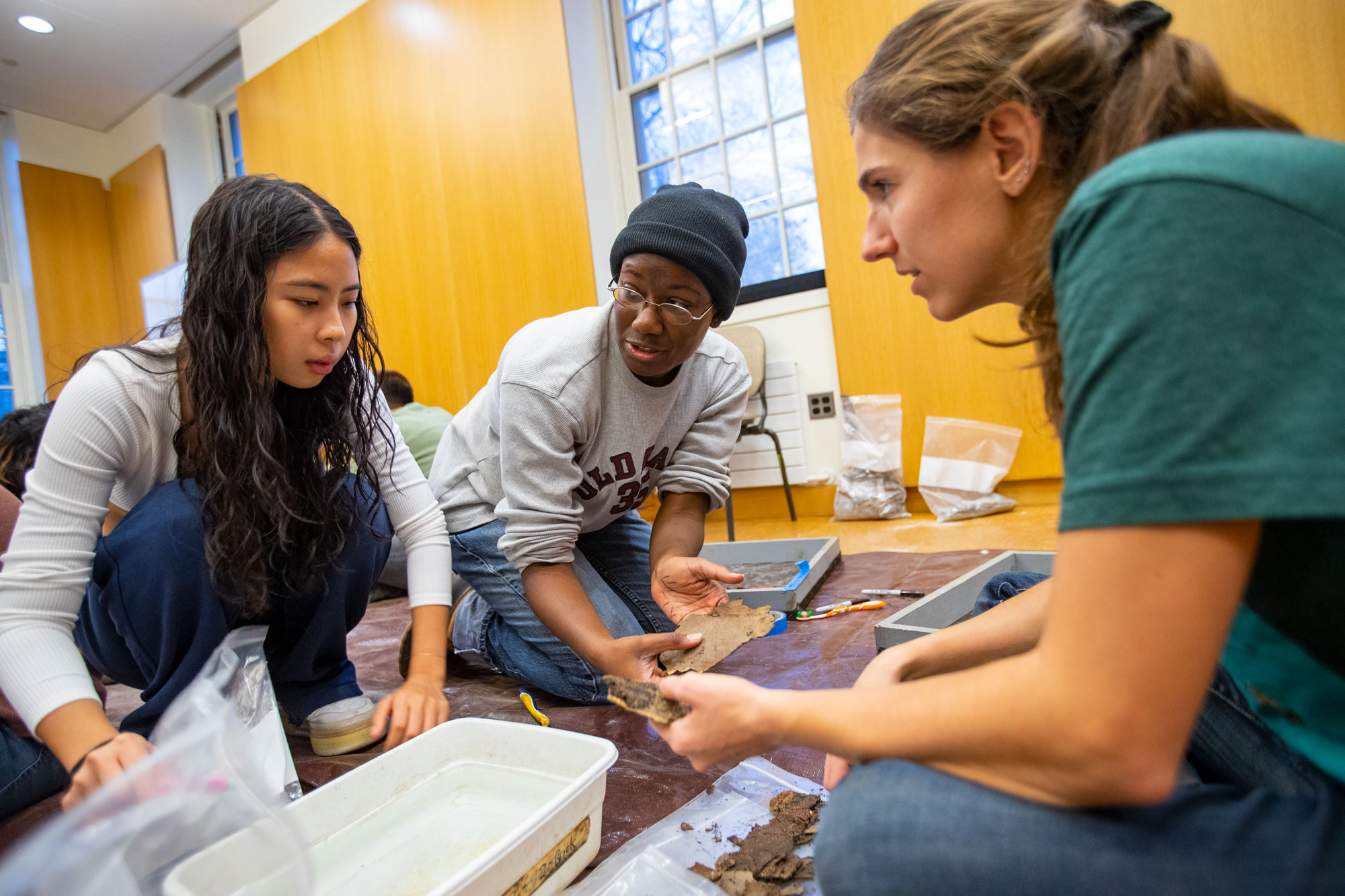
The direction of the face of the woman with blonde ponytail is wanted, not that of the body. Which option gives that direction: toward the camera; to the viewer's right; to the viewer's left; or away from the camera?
to the viewer's left

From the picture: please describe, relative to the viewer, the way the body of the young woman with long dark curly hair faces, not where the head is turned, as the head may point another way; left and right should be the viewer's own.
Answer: facing the viewer and to the right of the viewer

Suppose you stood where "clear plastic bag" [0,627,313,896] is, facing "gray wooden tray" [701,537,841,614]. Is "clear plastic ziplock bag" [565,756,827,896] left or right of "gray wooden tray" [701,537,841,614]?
right

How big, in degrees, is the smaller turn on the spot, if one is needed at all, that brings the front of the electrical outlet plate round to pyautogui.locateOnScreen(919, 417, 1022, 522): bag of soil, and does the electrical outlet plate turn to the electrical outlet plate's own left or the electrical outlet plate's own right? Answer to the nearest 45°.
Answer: approximately 45° to the electrical outlet plate's own left

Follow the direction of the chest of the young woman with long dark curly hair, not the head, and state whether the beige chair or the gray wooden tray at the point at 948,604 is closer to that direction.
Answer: the gray wooden tray

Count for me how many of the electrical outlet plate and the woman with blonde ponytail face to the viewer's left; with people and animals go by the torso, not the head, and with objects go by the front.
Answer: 1

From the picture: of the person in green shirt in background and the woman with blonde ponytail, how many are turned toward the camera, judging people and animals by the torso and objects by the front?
0

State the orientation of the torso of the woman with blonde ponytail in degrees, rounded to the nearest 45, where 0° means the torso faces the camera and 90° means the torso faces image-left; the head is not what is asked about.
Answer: approximately 90°

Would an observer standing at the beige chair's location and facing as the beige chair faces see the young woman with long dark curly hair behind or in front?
in front

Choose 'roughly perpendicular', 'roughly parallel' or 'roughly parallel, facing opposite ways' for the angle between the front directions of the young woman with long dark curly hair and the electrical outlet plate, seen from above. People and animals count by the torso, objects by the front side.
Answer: roughly perpendicular

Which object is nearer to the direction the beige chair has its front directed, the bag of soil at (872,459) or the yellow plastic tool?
the yellow plastic tool

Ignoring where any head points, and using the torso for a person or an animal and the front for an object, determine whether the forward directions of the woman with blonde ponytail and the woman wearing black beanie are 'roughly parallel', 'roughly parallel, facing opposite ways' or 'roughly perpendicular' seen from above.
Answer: roughly parallel, facing opposite ways

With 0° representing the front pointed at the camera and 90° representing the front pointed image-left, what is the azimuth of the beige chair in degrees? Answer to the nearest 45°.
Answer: approximately 45°
